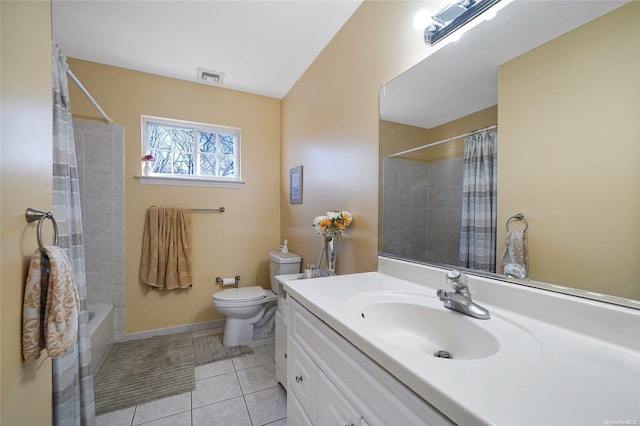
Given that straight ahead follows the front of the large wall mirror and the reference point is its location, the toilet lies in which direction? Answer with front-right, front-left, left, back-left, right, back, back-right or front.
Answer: front-right

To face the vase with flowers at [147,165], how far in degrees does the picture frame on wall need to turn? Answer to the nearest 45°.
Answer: approximately 45° to its right

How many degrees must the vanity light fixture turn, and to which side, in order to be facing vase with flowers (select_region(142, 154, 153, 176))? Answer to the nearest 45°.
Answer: approximately 45° to its right

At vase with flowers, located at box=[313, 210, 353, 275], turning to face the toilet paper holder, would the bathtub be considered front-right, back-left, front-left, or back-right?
front-left

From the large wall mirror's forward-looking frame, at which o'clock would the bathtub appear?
The bathtub is roughly at 1 o'clock from the large wall mirror.

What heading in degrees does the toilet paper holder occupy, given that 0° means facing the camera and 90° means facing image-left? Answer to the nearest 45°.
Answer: approximately 0°

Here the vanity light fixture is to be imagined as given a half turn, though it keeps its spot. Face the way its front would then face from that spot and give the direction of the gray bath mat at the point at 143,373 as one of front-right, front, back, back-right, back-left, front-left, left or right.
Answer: back-left

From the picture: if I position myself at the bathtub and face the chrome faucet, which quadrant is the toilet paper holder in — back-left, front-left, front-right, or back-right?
front-left
